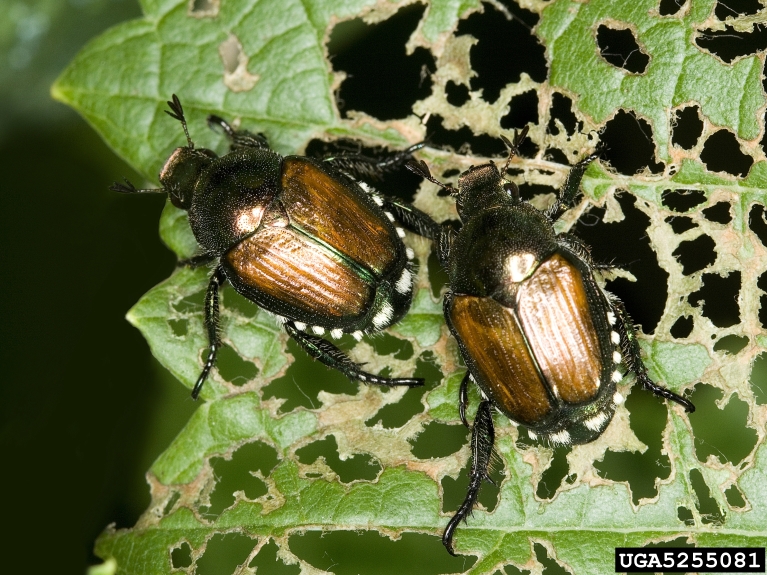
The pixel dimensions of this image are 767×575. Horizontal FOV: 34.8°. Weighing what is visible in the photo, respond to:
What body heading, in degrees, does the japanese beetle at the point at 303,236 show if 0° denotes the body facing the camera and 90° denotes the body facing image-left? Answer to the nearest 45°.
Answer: approximately 135°

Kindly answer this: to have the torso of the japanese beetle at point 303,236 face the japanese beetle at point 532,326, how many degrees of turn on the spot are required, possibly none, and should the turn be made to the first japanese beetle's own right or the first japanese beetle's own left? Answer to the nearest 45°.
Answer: approximately 180°
